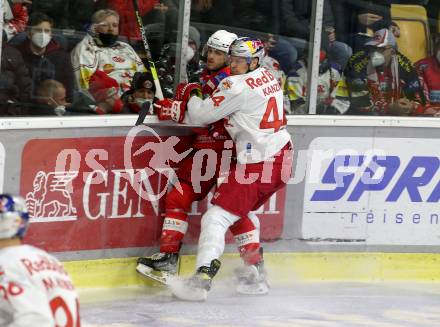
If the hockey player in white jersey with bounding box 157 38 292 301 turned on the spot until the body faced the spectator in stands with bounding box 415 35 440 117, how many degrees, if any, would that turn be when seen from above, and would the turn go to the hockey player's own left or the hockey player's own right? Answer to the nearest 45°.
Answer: approximately 90° to the hockey player's own right

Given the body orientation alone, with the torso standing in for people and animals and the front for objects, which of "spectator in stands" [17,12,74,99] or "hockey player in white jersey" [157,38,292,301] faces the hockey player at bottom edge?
the spectator in stands

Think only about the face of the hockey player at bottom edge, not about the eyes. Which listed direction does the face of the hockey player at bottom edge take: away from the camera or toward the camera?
away from the camera

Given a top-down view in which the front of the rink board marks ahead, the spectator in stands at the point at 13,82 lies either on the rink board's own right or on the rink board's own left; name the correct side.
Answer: on the rink board's own right
